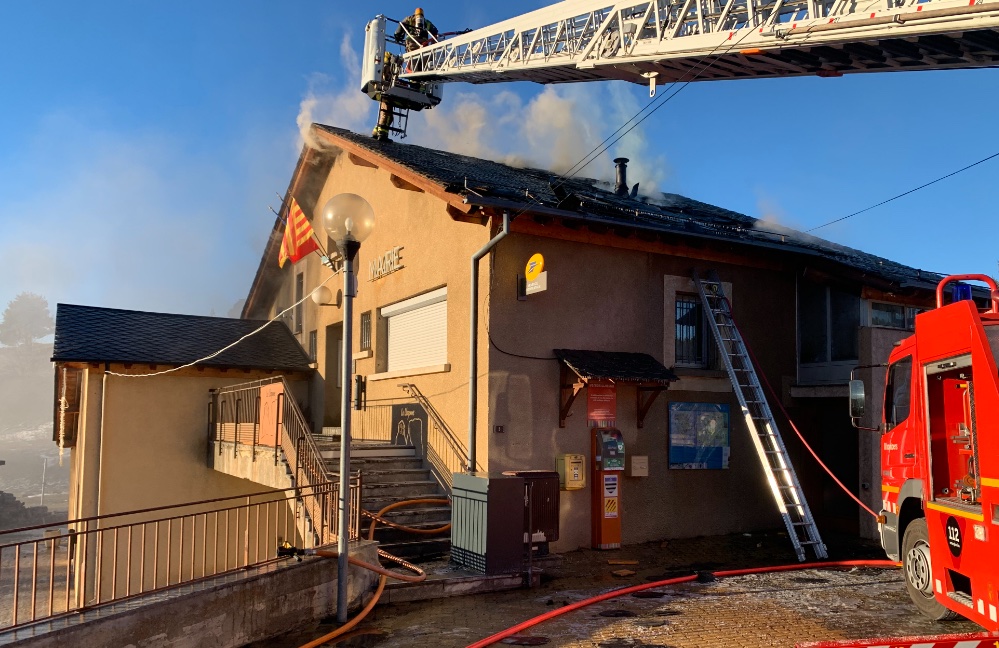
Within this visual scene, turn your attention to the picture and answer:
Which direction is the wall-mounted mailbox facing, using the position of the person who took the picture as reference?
facing the viewer and to the right of the viewer

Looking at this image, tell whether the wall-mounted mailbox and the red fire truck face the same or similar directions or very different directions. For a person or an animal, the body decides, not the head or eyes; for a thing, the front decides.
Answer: very different directions

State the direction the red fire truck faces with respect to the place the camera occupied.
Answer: facing away from the viewer and to the left of the viewer

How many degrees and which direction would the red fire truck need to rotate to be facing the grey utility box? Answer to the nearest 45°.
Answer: approximately 45° to its left

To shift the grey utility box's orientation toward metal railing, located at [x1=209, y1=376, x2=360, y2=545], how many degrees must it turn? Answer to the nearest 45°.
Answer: approximately 90° to its right

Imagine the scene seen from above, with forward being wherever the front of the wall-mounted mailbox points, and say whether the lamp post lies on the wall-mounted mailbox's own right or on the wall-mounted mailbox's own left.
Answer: on the wall-mounted mailbox's own right

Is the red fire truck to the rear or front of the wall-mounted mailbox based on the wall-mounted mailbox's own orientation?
to the front

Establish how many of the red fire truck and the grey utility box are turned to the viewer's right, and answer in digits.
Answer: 0

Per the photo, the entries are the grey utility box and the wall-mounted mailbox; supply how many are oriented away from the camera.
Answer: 0

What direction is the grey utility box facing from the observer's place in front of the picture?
facing the viewer and to the left of the viewer
